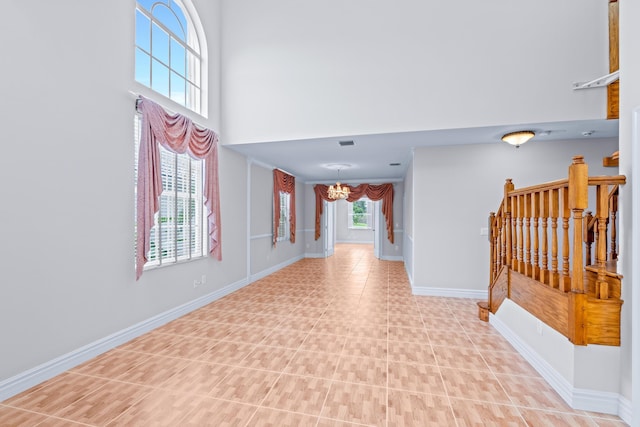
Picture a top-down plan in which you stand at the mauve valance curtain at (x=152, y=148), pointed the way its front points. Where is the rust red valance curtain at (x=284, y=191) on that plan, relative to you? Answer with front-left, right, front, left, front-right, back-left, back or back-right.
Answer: left

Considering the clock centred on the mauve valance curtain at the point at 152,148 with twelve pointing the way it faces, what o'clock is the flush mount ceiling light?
The flush mount ceiling light is roughly at 11 o'clock from the mauve valance curtain.

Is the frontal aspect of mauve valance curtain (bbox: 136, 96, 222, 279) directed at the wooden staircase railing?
yes

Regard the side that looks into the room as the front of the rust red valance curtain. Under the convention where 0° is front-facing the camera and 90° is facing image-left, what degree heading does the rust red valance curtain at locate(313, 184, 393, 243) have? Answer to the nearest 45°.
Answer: approximately 0°

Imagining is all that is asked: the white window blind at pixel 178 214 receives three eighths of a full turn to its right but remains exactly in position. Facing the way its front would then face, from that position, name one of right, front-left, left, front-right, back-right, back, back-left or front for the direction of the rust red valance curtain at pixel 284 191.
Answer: back-right

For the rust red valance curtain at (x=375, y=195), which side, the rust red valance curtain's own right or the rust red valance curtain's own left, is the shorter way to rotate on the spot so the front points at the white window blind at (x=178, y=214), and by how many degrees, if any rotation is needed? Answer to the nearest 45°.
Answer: approximately 45° to the rust red valance curtain's own right

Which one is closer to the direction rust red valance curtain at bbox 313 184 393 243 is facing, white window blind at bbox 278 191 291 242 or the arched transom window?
the arched transom window

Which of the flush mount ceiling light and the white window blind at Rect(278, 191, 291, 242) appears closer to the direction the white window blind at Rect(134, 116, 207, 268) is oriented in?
the flush mount ceiling light

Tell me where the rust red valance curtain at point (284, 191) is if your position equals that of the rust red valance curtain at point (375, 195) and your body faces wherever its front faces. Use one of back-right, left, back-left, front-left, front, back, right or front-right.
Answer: front-right

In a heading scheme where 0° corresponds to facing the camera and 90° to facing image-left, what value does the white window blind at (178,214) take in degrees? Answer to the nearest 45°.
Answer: approximately 315°
